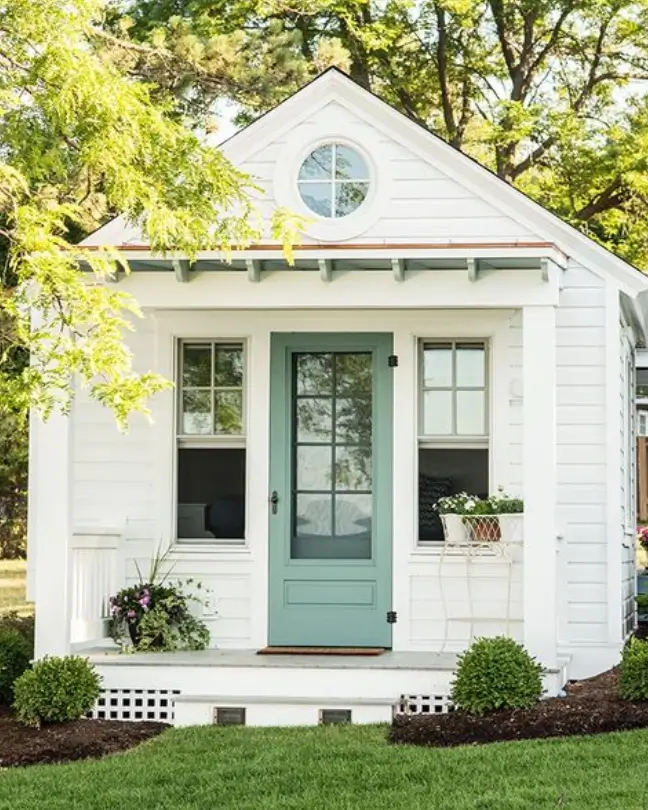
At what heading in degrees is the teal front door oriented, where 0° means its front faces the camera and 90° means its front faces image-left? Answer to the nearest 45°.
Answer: approximately 0°

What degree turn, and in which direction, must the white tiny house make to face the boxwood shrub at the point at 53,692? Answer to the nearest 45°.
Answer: approximately 45° to its right

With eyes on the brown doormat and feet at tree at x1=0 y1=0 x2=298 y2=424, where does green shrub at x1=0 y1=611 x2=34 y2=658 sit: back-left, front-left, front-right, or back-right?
front-left

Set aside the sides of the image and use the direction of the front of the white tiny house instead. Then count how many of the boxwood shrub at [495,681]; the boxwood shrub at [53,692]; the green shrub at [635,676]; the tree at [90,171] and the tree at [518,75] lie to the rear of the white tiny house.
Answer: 1

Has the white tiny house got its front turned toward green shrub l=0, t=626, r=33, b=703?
no

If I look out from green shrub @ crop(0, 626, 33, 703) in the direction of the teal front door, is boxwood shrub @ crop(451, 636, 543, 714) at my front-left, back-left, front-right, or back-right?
front-right

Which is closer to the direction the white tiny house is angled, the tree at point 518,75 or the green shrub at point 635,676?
the green shrub

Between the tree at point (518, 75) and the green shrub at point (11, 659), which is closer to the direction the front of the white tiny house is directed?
the green shrub

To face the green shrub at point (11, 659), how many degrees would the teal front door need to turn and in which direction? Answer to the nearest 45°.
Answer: approximately 90° to its right

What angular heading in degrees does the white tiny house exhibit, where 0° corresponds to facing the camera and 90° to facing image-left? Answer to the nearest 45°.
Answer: approximately 0°

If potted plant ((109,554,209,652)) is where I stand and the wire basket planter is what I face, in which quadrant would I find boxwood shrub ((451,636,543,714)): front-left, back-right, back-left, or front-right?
front-right

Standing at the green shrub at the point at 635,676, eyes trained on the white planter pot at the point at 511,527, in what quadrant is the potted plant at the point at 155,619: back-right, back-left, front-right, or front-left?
front-left

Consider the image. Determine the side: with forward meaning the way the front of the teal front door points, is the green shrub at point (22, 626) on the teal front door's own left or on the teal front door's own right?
on the teal front door's own right
